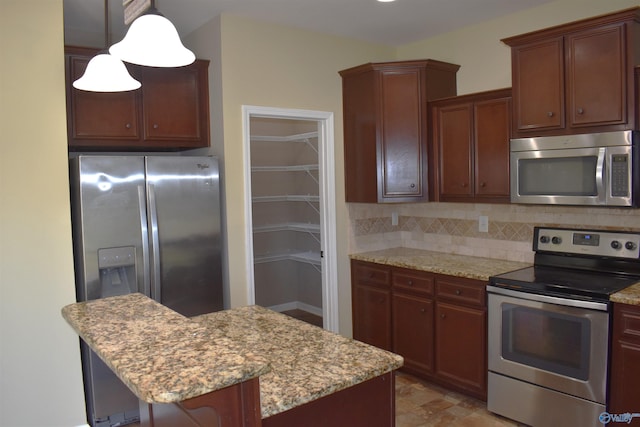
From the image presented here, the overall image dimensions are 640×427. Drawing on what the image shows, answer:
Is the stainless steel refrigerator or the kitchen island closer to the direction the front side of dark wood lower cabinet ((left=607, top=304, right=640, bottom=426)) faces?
the kitchen island

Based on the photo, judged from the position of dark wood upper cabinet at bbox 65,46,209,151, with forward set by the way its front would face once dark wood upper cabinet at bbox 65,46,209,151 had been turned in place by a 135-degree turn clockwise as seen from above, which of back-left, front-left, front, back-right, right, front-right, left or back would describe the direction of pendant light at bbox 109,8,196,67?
back-left

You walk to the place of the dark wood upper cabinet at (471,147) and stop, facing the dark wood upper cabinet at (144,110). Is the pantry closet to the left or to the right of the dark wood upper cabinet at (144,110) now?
right

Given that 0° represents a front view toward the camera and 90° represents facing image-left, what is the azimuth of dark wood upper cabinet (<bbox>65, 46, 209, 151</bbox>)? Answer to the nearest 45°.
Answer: approximately 0°

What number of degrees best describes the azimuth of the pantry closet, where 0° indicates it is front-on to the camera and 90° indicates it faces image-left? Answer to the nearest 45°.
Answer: approximately 0°

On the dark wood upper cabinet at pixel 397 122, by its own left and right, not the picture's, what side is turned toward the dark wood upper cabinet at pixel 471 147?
left

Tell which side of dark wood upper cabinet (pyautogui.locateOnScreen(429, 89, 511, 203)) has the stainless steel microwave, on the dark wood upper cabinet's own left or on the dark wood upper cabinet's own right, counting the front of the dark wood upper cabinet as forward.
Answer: on the dark wood upper cabinet's own left

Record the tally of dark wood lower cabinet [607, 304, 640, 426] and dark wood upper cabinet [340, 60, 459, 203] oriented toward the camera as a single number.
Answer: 2
